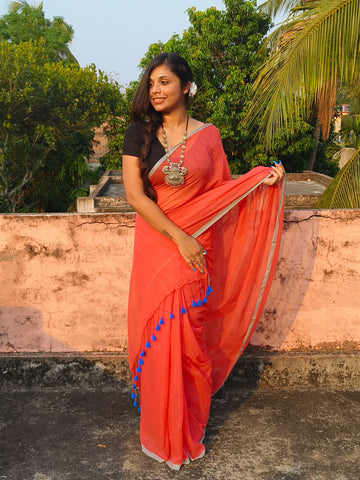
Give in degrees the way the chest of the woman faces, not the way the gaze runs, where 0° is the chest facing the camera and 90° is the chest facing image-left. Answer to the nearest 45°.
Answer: approximately 0°

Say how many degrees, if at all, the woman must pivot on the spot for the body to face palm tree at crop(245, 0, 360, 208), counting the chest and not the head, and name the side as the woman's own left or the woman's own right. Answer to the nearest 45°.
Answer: approximately 135° to the woman's own left

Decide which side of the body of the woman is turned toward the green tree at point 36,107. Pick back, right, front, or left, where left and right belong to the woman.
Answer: back

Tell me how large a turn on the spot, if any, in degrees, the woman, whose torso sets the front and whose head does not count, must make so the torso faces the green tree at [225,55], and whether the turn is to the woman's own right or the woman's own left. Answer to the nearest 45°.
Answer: approximately 180°

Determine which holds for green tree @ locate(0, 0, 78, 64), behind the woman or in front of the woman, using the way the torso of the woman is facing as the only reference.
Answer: behind
